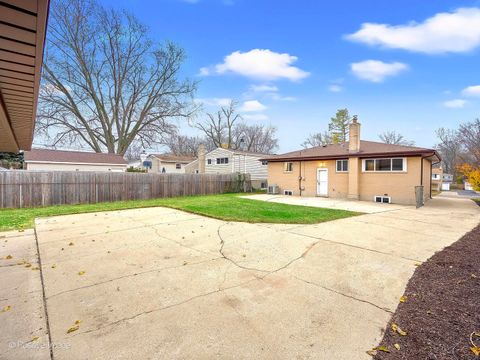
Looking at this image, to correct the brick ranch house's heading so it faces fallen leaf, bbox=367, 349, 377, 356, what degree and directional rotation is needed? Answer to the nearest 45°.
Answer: approximately 180°

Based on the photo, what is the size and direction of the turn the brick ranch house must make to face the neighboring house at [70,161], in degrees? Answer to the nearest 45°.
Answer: approximately 90° to its left

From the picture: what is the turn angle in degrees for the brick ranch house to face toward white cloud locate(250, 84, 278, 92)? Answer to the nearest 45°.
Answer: approximately 45° to its left

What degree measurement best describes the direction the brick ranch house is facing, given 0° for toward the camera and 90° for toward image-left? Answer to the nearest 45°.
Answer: approximately 180°

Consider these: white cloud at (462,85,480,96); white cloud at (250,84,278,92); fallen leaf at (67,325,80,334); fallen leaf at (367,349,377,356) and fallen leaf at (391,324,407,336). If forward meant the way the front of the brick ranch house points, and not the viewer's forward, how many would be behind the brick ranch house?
3

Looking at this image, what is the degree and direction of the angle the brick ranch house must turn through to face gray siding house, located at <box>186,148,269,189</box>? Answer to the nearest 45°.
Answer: approximately 45° to its left

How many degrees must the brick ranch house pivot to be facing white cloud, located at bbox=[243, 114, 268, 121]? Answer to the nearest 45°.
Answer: approximately 45° to its left
